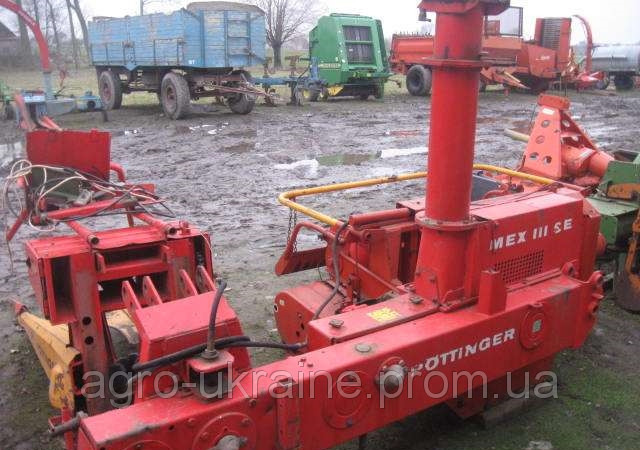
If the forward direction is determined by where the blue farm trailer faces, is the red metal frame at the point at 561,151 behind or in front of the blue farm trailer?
in front

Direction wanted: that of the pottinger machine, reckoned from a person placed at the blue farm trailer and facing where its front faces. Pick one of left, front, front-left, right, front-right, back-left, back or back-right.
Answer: front-right

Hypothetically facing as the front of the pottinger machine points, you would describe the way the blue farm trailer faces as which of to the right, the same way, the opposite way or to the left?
the opposite way

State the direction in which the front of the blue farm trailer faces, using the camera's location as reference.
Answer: facing the viewer and to the right of the viewer

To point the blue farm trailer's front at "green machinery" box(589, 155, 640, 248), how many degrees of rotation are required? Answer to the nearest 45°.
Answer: approximately 45° to its right
